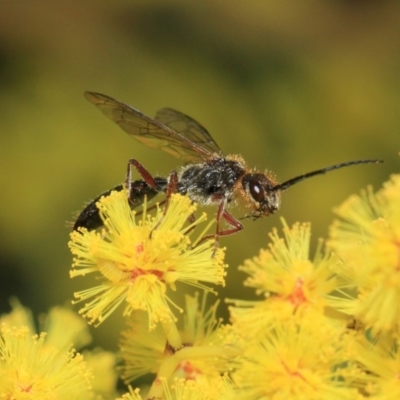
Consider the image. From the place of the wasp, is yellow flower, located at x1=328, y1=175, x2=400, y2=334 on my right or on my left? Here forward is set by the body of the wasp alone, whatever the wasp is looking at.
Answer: on my right

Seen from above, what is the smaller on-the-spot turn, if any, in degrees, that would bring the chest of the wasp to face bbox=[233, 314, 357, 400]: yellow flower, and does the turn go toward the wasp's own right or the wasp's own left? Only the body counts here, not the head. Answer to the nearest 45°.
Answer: approximately 90° to the wasp's own right

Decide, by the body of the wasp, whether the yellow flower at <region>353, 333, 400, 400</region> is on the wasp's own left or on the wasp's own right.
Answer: on the wasp's own right

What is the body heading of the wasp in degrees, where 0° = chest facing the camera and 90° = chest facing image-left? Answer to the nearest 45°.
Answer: approximately 270°
